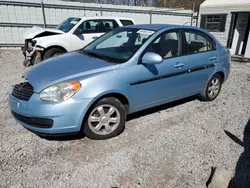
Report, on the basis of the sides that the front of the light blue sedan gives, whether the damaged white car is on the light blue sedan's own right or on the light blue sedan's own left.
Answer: on the light blue sedan's own right

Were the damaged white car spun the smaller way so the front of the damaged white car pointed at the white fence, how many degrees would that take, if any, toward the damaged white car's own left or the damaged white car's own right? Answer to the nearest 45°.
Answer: approximately 135° to the damaged white car's own right

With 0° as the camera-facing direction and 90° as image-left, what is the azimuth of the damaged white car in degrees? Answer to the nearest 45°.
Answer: approximately 45°

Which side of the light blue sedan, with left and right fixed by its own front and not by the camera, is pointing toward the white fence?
right

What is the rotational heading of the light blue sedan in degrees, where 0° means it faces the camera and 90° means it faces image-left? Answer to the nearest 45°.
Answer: approximately 45°
